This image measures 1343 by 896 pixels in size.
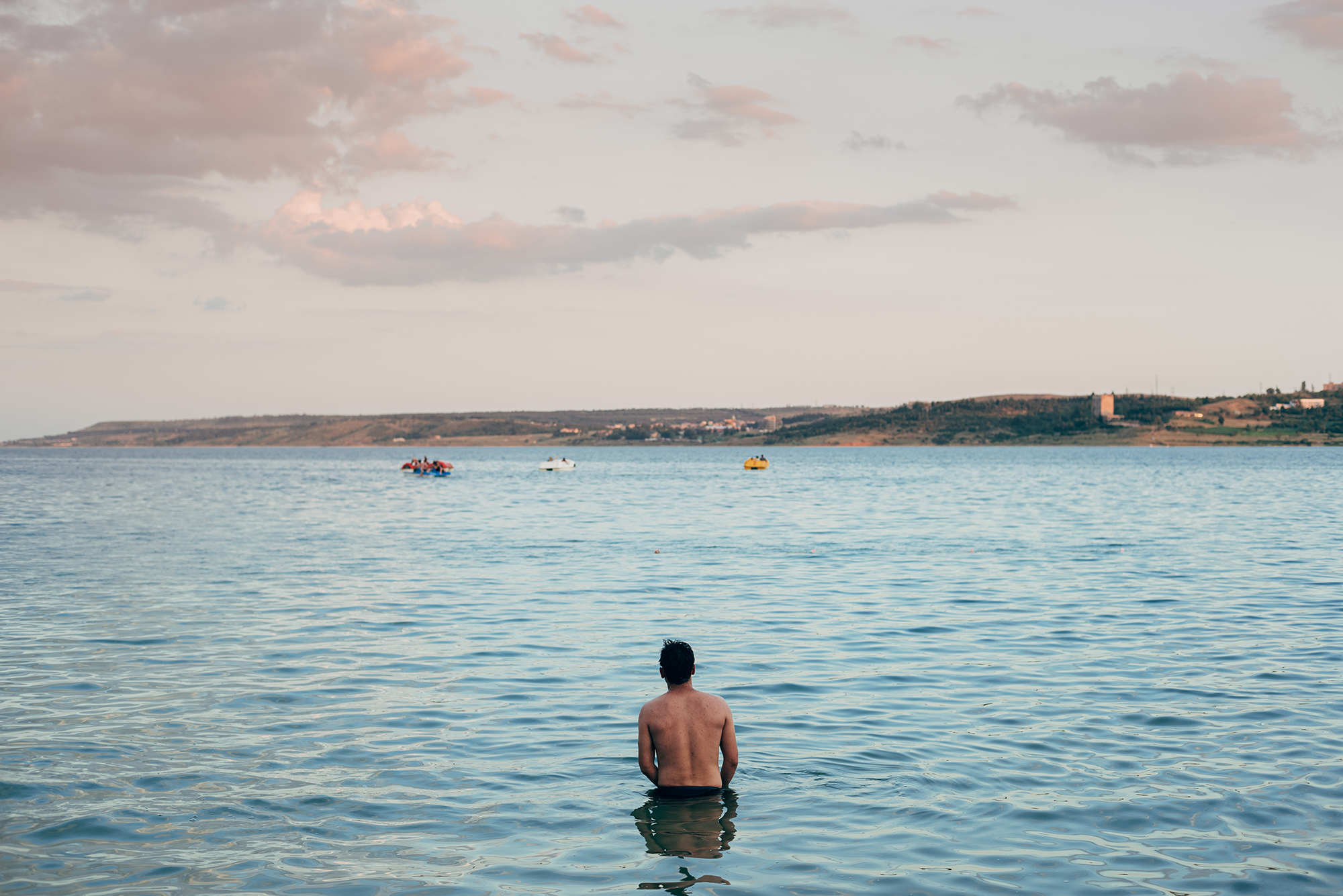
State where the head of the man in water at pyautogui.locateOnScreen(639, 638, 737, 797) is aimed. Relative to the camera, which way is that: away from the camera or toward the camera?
away from the camera

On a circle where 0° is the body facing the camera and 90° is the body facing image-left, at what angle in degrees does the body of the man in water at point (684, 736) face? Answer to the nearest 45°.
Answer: approximately 180°
